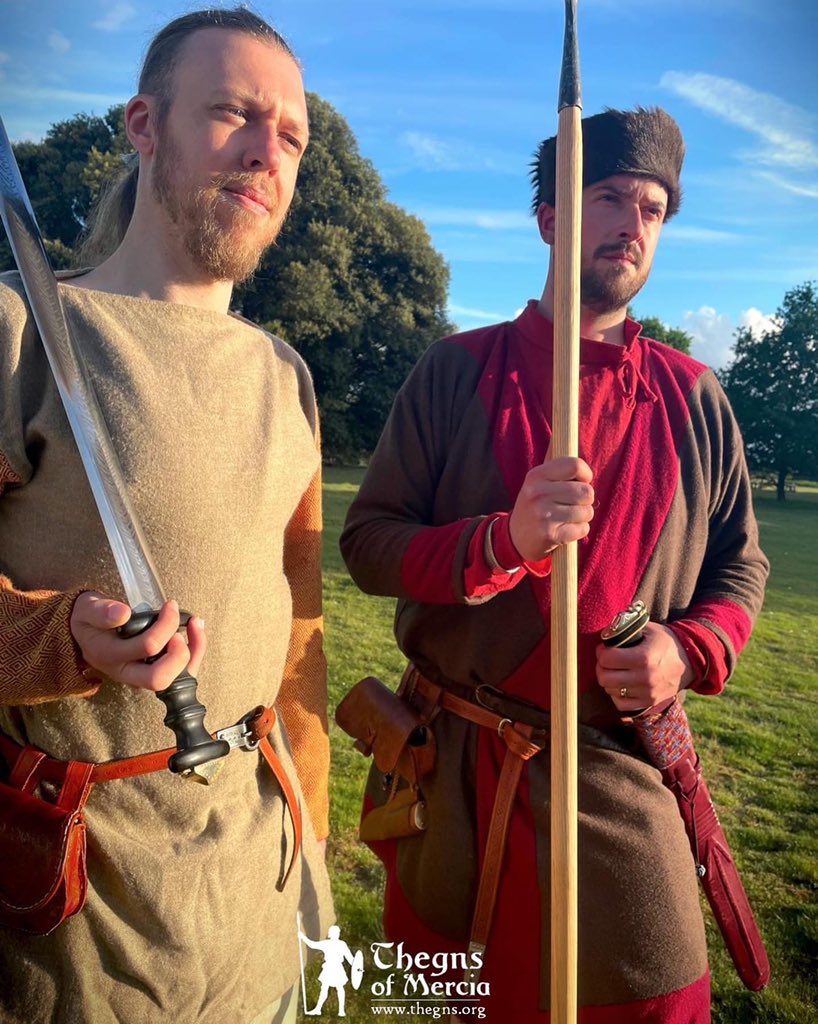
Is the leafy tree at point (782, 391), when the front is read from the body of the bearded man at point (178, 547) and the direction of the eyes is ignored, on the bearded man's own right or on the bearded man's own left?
on the bearded man's own left

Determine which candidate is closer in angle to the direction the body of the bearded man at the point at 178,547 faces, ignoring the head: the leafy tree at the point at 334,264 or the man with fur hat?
the man with fur hat

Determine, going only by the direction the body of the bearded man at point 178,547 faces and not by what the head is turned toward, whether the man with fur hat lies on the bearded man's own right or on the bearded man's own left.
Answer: on the bearded man's own left

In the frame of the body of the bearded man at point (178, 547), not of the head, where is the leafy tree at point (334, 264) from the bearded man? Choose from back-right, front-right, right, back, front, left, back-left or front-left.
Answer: back-left

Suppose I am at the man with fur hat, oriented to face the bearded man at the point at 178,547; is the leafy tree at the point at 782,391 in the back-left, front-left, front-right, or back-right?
back-right
